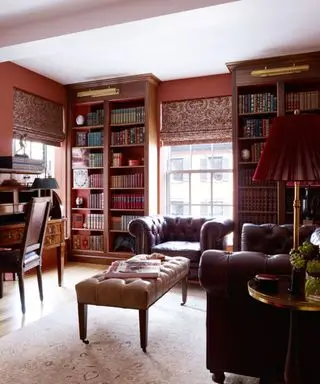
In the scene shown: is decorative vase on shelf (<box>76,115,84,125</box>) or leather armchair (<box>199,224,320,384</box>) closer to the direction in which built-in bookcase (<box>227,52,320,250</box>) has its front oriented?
the leather armchair

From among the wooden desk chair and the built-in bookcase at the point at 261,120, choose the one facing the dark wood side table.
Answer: the built-in bookcase

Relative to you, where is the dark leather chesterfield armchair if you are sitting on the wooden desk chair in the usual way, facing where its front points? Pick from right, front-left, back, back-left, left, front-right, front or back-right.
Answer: back-right

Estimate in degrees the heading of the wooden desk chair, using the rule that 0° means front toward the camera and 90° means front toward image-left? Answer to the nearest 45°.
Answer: approximately 135°
